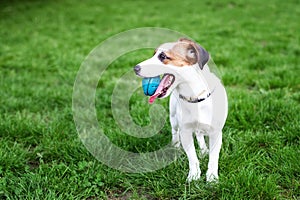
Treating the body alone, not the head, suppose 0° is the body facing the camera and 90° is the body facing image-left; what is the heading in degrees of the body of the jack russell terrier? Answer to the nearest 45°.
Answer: approximately 0°
